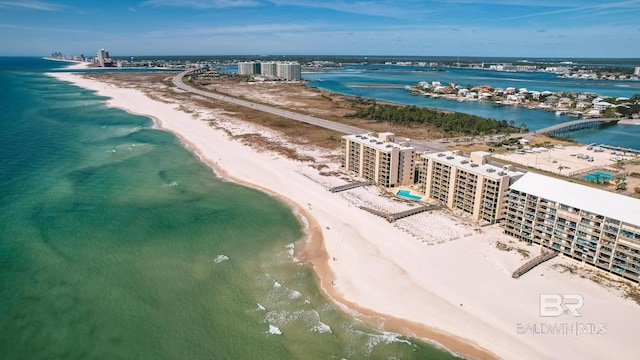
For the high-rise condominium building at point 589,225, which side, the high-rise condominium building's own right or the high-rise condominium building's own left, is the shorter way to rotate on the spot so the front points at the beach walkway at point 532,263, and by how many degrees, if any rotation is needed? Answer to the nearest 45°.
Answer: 0° — it already faces it

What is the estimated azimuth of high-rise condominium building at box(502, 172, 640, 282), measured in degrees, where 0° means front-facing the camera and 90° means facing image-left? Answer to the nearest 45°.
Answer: approximately 45°
